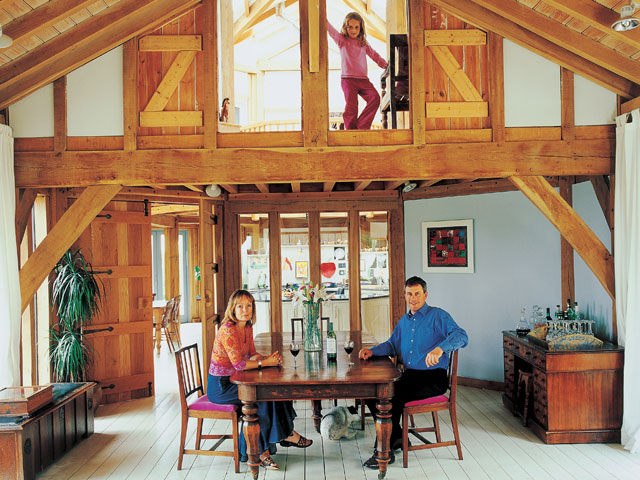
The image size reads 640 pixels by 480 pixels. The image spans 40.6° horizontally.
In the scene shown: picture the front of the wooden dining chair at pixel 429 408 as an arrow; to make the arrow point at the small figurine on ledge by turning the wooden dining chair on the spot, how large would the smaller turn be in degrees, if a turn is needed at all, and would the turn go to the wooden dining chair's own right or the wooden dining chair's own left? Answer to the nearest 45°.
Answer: approximately 45° to the wooden dining chair's own right

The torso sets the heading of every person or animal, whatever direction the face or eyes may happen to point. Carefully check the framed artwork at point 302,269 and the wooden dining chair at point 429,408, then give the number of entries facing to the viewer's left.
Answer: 1

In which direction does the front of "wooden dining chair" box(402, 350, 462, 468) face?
to the viewer's left

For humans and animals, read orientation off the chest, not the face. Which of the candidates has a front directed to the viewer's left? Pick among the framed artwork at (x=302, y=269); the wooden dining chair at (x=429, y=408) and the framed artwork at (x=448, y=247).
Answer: the wooden dining chair

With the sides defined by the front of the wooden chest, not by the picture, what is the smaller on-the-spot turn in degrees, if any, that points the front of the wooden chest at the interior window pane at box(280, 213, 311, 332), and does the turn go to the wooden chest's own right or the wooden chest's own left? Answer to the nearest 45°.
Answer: approximately 45° to the wooden chest's own left

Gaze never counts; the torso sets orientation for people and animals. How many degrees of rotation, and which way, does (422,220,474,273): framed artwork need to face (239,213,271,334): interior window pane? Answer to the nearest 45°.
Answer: approximately 90° to its right

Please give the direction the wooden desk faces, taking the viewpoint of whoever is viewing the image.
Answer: facing to the left of the viewer

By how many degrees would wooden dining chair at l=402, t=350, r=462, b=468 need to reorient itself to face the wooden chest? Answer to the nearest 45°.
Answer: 0° — it already faces it

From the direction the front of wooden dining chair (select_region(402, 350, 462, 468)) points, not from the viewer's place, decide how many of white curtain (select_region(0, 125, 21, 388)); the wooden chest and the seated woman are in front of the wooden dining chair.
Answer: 3
